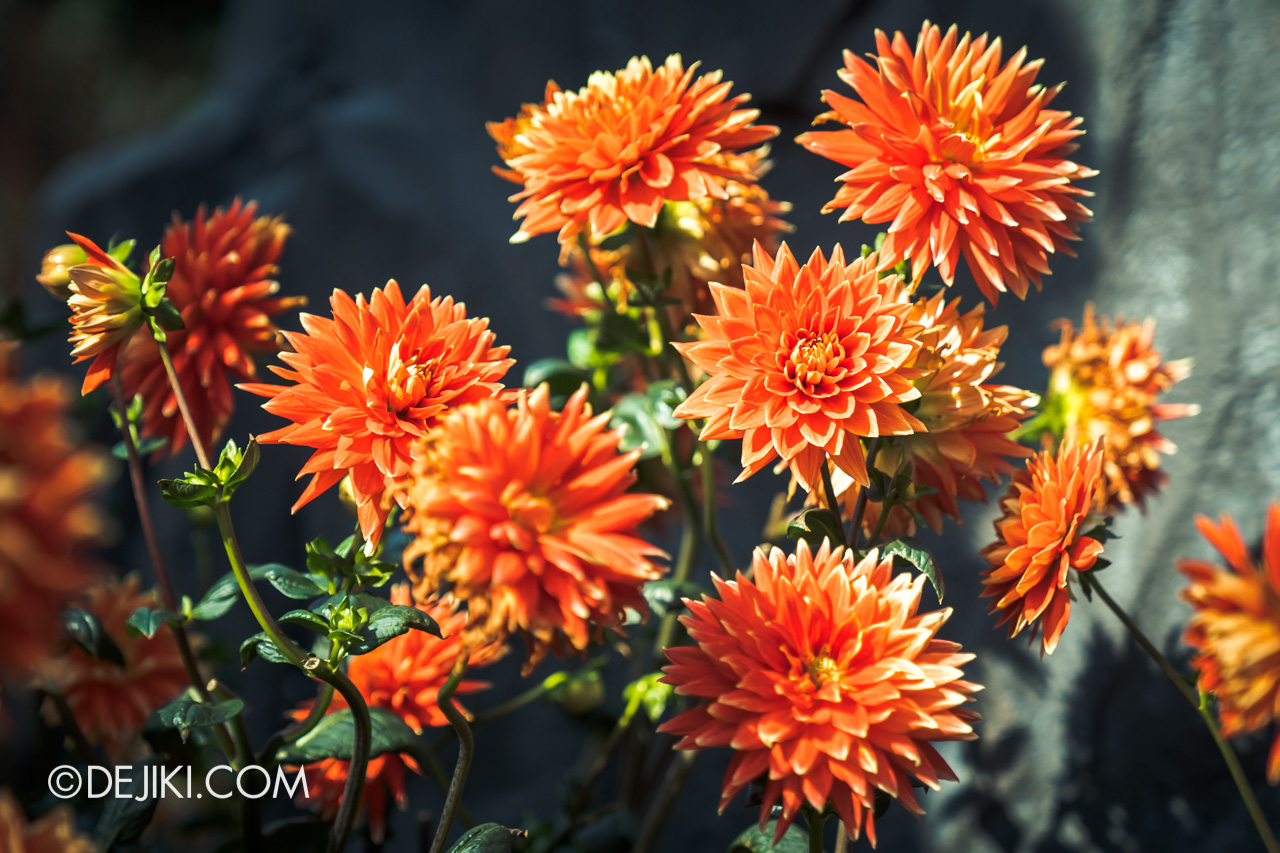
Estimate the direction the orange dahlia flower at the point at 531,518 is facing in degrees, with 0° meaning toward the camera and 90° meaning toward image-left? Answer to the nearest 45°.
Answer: approximately 0°

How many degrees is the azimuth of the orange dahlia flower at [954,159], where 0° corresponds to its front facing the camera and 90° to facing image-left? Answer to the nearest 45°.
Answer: approximately 0°

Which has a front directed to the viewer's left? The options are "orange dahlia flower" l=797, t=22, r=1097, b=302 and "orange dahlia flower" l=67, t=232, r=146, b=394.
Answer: "orange dahlia flower" l=67, t=232, r=146, b=394

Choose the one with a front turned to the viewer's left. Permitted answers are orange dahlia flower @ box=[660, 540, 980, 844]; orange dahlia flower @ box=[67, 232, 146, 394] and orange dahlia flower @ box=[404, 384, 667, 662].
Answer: orange dahlia flower @ box=[67, 232, 146, 394]

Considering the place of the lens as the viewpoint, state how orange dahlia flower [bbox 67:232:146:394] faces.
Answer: facing to the left of the viewer
